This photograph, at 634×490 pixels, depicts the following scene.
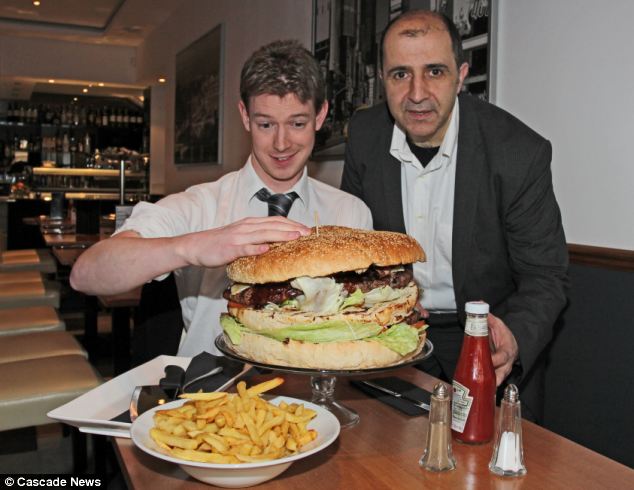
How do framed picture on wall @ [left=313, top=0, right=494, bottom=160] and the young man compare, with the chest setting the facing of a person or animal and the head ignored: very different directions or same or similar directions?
same or similar directions

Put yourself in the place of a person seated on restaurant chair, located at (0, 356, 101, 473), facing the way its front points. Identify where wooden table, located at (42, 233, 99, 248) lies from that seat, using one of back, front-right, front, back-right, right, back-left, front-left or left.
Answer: left

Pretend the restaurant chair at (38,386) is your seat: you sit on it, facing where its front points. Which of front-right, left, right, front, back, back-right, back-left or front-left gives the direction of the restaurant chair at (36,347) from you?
left

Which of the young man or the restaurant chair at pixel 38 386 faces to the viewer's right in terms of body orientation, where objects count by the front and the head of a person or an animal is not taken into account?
the restaurant chair

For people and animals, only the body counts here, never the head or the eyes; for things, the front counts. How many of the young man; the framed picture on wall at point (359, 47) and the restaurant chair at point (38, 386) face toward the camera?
2

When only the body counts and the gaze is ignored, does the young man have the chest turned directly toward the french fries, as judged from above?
yes

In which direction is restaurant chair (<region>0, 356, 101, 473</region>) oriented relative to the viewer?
to the viewer's right

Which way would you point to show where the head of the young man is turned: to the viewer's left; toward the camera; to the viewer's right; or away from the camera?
toward the camera

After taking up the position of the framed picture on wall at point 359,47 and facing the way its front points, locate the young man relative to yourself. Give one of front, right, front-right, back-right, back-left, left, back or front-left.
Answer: front

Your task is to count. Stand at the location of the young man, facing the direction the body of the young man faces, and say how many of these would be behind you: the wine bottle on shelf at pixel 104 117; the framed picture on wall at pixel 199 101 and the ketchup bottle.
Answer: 2

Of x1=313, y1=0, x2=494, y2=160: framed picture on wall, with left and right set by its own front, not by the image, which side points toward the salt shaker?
front

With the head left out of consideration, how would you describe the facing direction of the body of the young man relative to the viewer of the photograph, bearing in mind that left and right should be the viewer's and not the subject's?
facing the viewer

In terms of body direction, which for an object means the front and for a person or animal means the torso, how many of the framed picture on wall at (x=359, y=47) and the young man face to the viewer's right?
0

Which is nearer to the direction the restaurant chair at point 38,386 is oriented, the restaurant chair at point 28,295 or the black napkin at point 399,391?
the black napkin

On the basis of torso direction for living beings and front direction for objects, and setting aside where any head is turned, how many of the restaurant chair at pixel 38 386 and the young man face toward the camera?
1

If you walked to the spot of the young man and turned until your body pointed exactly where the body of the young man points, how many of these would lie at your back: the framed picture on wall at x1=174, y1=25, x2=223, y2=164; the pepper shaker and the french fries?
1

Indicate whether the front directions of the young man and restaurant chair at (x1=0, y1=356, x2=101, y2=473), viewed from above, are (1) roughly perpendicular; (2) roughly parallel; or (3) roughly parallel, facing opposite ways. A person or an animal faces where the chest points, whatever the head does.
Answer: roughly perpendicular

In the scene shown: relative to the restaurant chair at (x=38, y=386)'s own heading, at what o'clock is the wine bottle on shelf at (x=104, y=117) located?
The wine bottle on shelf is roughly at 9 o'clock from the restaurant chair.

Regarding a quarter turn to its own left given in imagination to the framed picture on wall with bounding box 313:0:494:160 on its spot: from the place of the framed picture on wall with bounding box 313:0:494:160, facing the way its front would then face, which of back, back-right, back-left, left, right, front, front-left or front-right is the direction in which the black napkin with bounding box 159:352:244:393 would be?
right
